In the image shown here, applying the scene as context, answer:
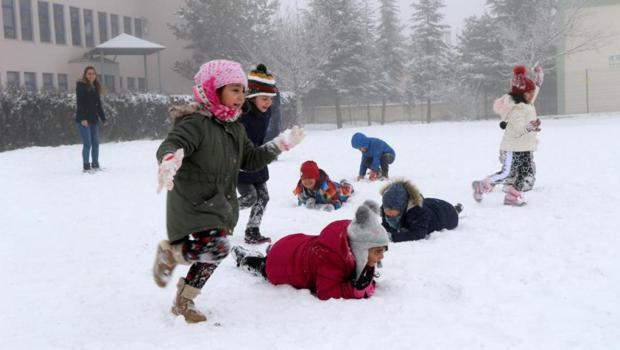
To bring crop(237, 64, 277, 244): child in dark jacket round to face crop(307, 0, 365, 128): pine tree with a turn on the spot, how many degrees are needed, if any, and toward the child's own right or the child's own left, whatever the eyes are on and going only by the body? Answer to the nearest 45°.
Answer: approximately 135° to the child's own left

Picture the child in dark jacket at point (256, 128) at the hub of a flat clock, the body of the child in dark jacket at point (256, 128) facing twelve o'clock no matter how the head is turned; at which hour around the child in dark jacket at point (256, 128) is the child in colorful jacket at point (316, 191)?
the child in colorful jacket at point (316, 191) is roughly at 8 o'clock from the child in dark jacket at point (256, 128).

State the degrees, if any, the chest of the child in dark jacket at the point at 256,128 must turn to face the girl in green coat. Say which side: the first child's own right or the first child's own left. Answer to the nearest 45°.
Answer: approximately 45° to the first child's own right

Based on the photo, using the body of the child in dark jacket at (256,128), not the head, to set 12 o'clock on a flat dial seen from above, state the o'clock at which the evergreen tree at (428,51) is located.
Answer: The evergreen tree is roughly at 8 o'clock from the child in dark jacket.

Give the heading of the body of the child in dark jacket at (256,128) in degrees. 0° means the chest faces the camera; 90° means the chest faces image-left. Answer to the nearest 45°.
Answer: approximately 315°

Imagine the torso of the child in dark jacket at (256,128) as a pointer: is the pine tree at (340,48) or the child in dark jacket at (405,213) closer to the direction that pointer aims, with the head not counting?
the child in dark jacket
